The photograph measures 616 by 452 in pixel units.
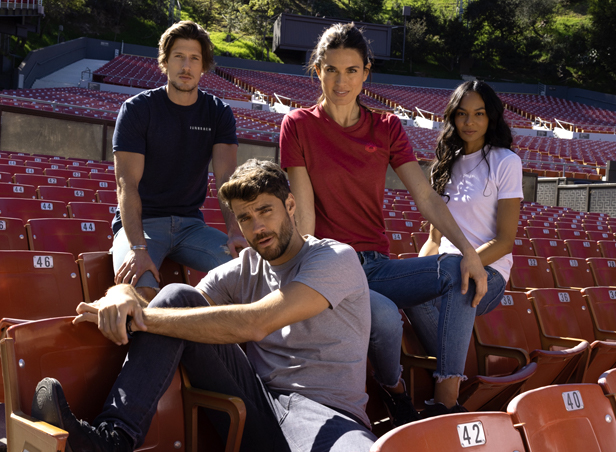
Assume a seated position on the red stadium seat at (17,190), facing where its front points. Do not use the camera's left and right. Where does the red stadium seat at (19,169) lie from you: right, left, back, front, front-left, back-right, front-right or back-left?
back

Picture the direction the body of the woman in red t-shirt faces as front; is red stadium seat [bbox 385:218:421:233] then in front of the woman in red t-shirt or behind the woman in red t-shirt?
behind

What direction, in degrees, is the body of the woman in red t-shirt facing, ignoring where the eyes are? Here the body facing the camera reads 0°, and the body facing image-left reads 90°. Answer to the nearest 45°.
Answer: approximately 0°

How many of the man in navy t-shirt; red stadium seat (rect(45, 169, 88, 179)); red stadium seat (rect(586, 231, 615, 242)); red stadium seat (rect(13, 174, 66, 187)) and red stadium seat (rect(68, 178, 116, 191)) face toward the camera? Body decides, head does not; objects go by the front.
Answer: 5

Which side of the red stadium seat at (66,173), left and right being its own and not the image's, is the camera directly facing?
front

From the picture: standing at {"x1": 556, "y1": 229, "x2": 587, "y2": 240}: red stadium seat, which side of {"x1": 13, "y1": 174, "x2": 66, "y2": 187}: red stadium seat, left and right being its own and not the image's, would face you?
left

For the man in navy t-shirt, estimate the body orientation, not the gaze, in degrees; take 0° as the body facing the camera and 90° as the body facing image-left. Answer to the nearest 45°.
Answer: approximately 0°

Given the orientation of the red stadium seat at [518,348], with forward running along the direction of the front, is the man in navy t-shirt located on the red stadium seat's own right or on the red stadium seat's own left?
on the red stadium seat's own right

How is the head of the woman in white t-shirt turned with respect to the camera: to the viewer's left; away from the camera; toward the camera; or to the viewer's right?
toward the camera

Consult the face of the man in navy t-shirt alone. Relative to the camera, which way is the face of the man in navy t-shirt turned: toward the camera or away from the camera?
toward the camera

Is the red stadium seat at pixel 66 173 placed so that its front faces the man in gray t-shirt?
yes

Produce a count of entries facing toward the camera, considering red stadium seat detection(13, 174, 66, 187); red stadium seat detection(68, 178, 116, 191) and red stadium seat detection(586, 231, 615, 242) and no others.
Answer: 3

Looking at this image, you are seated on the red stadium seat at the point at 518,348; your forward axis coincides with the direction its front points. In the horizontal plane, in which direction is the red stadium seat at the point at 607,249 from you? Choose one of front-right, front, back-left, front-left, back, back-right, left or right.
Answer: back-left

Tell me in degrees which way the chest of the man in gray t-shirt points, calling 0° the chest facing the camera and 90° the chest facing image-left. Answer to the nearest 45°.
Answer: approximately 45°

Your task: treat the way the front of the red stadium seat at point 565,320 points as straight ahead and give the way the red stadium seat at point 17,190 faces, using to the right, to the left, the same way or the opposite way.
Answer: the same way

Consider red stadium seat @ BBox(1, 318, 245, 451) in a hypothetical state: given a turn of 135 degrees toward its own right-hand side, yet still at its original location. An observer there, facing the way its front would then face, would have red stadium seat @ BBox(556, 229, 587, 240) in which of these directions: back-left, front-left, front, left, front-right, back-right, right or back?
back-right

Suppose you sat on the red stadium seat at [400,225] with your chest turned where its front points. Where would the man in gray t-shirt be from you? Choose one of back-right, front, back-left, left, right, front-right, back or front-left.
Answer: front

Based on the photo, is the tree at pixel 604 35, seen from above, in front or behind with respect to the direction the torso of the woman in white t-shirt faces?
behind

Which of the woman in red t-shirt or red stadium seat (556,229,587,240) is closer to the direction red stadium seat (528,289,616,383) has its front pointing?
the woman in red t-shirt
